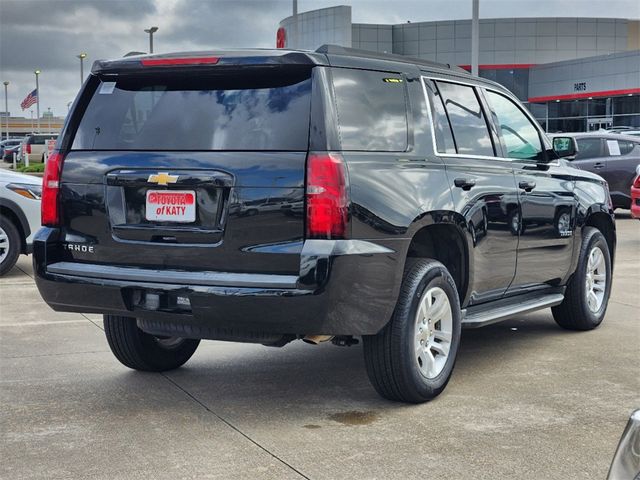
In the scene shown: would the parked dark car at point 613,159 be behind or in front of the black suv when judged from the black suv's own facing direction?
in front

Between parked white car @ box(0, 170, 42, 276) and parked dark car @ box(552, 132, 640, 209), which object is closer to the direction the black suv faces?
the parked dark car

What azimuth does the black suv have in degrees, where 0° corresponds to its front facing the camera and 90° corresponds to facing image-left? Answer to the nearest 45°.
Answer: approximately 225°

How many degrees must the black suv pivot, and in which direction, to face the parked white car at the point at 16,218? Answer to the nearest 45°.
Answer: approximately 90° to its left
